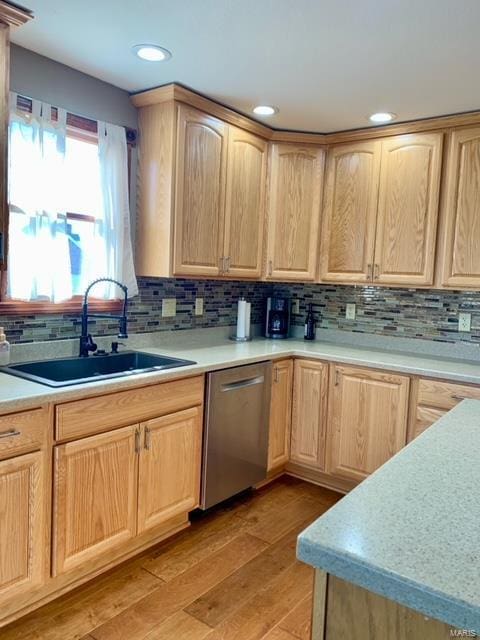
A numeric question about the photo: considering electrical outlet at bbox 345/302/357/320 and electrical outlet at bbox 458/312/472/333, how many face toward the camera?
2

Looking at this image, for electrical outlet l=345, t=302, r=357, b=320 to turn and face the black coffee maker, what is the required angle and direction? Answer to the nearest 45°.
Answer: approximately 90° to its right

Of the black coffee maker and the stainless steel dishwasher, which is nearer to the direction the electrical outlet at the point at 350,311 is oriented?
the stainless steel dishwasher

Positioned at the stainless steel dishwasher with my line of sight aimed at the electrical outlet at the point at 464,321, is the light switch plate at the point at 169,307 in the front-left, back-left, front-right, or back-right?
back-left

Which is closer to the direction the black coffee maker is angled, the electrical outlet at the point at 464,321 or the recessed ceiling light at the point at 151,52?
the recessed ceiling light

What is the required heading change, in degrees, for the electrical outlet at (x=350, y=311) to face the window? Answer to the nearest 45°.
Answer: approximately 45° to its right

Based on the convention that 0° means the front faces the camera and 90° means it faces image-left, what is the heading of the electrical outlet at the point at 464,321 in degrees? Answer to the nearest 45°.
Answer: approximately 0°

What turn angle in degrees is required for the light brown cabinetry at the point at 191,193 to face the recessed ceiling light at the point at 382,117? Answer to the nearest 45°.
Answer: approximately 45° to its left

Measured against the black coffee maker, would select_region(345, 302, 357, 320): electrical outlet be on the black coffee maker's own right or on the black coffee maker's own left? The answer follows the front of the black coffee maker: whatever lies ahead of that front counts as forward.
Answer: on the black coffee maker's own left

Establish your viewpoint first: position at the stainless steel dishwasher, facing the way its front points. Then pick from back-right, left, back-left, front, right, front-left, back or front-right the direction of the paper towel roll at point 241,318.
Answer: back-left

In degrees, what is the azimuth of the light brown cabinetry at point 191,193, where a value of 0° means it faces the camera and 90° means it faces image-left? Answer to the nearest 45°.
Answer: approximately 315°

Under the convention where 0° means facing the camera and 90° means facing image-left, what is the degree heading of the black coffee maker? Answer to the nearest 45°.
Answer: approximately 0°

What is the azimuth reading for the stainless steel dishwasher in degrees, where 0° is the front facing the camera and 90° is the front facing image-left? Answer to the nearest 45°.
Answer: approximately 315°
